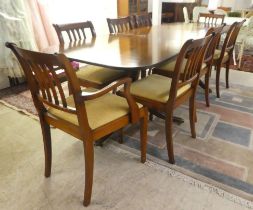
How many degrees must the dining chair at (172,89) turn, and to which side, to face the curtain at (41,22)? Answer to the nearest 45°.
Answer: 0° — it already faces it

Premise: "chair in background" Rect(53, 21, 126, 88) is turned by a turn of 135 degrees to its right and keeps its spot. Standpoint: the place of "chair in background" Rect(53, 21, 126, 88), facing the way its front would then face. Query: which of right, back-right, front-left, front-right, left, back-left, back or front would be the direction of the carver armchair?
left

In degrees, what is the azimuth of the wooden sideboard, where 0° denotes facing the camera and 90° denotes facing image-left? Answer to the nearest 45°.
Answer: approximately 0°

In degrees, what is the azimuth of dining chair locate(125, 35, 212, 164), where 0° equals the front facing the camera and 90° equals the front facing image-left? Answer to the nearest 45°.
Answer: approximately 135°

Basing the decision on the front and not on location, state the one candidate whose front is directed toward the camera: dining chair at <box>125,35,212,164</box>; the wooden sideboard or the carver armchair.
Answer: the wooden sideboard

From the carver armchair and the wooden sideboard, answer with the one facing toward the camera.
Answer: the wooden sideboard

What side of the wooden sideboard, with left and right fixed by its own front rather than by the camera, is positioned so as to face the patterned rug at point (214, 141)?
front

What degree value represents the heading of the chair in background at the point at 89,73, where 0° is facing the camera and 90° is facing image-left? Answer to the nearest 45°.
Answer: approximately 315°

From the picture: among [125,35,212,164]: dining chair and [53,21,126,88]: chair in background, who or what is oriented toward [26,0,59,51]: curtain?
the dining chair

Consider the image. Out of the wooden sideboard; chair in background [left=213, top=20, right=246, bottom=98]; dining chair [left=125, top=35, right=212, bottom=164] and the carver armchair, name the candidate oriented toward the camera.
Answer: the wooden sideboard

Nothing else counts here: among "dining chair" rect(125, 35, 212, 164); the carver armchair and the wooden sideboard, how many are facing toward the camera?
1

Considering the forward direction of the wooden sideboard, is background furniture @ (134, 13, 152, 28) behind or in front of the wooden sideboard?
in front

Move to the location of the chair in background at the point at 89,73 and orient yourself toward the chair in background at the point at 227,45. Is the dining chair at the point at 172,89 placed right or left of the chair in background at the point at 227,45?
right

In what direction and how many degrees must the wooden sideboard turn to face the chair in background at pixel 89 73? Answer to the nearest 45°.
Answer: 0° — it already faces it

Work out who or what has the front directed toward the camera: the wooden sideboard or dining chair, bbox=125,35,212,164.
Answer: the wooden sideboard

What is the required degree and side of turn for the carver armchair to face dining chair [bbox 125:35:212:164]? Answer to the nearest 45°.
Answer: approximately 45° to its right

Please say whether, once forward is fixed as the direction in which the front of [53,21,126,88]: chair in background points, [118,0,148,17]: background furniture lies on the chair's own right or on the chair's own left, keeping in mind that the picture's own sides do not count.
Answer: on the chair's own left

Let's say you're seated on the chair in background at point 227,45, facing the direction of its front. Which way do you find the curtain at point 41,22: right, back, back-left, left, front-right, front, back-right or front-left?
front-left

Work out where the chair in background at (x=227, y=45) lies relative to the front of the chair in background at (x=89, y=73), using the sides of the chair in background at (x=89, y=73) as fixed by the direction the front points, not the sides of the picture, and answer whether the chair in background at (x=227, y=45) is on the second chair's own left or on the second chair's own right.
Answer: on the second chair's own left
